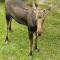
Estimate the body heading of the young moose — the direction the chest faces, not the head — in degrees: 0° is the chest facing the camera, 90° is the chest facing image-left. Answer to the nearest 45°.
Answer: approximately 315°
